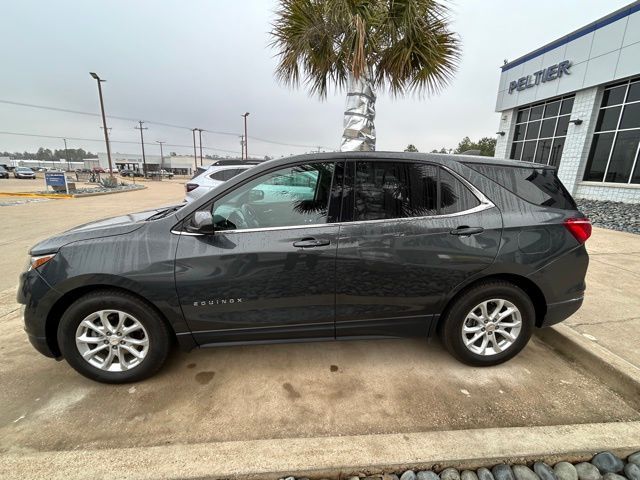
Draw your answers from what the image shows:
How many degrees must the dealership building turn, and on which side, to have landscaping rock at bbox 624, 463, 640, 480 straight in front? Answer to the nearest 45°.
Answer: approximately 45° to its left

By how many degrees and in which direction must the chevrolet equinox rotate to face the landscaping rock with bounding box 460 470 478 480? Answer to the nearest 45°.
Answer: approximately 135° to its left

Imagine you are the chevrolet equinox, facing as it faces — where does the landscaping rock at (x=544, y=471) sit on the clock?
The landscaping rock is roughly at 7 o'clock from the chevrolet equinox.

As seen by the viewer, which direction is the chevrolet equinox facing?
to the viewer's left

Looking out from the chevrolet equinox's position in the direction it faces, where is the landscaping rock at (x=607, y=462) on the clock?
The landscaping rock is roughly at 7 o'clock from the chevrolet equinox.

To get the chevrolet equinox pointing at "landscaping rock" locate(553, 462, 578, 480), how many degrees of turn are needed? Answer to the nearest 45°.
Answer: approximately 135° to its left

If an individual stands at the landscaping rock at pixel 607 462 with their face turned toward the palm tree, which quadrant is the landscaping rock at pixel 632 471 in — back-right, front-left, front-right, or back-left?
back-right

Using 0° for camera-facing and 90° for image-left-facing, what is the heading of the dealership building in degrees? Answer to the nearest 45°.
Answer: approximately 45°
